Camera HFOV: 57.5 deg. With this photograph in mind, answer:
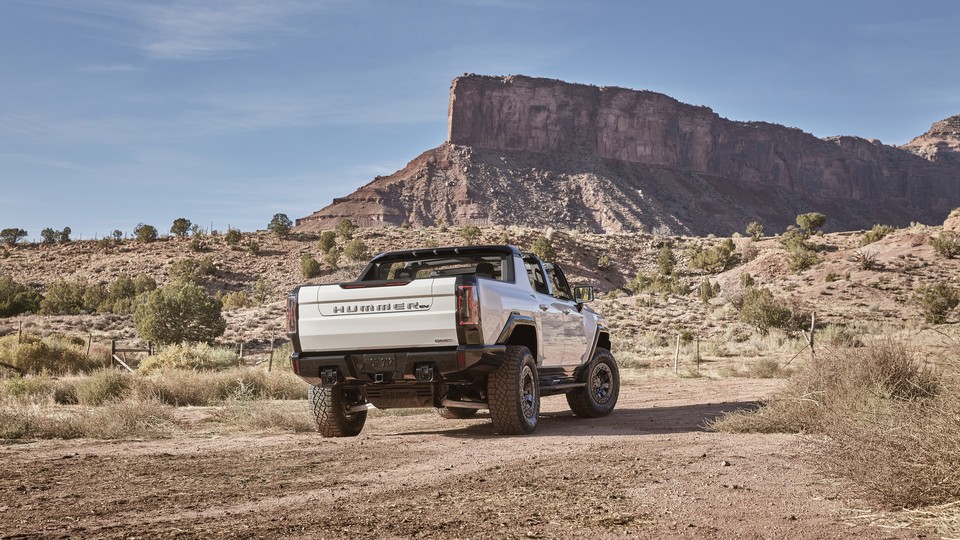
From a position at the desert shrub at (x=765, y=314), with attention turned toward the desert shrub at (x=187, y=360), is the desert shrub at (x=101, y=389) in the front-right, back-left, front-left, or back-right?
front-left

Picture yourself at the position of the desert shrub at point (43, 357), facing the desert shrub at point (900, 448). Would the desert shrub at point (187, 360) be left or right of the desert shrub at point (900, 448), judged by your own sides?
left

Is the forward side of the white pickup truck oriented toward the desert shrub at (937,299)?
yes

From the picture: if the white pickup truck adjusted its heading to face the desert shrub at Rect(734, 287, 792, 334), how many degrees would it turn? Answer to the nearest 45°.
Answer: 0° — it already faces it

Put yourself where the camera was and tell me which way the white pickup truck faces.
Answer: facing away from the viewer and to the right of the viewer

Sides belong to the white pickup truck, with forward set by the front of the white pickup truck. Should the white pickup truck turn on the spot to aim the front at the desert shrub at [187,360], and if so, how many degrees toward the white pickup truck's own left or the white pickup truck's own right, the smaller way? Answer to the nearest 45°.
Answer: approximately 90° to the white pickup truck's own left

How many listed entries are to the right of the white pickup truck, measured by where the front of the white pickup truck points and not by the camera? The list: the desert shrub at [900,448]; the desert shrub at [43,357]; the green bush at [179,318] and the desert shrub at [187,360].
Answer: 1

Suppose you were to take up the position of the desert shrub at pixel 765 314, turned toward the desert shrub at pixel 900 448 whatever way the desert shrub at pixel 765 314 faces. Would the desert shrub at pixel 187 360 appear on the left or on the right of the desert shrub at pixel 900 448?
right

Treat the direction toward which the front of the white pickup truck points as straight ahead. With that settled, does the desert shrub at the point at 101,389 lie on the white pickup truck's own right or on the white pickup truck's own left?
on the white pickup truck's own left

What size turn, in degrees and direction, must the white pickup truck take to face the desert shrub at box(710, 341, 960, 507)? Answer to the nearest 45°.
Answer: approximately 90° to its right

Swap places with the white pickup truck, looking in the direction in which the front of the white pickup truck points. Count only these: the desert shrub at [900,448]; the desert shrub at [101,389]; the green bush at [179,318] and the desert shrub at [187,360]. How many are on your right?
1

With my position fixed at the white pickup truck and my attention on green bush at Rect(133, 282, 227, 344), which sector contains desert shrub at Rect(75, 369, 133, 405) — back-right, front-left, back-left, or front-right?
front-left

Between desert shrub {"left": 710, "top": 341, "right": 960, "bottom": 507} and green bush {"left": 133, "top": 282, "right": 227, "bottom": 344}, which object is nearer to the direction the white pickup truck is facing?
the green bush

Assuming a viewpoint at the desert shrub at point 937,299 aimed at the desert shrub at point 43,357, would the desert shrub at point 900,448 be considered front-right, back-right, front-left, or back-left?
front-left

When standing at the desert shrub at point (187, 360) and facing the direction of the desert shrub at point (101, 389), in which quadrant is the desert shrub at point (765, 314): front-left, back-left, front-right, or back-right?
back-left
